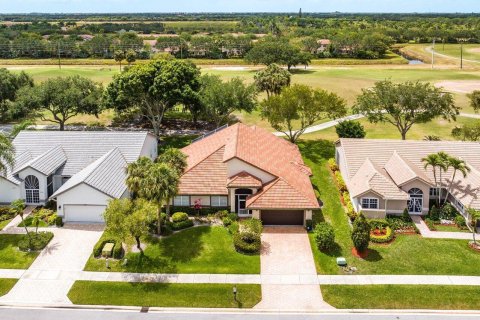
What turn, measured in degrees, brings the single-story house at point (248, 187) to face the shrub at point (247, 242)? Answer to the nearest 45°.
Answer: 0° — it already faces it

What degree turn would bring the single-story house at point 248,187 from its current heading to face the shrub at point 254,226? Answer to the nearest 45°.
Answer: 0° — it already faces it

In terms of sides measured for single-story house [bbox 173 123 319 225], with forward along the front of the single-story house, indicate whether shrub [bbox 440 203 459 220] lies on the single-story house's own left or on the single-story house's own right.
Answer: on the single-story house's own left

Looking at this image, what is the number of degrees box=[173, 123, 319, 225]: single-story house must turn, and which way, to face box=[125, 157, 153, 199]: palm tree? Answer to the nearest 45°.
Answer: approximately 45° to its right

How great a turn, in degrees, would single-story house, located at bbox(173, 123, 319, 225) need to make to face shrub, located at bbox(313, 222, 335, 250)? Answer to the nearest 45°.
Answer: approximately 45° to its left

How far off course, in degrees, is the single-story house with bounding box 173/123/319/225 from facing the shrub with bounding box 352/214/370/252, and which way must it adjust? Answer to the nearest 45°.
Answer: approximately 45° to its left

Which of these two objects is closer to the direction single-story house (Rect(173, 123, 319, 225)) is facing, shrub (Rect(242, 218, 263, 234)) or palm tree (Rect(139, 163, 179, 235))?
the shrub

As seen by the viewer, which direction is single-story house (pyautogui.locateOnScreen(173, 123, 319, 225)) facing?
toward the camera

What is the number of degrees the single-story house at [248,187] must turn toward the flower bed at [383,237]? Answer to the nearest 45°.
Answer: approximately 45° to its left

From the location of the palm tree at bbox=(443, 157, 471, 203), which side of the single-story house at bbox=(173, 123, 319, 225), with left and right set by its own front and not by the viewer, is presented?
left

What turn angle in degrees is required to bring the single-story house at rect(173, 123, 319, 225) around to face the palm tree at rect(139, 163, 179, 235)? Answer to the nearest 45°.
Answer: approximately 45° to its right

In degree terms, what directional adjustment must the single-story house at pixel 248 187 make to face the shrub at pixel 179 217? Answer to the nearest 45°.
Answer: approximately 45° to its right

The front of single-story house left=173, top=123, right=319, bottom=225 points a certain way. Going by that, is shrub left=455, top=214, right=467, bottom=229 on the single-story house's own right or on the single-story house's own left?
on the single-story house's own left

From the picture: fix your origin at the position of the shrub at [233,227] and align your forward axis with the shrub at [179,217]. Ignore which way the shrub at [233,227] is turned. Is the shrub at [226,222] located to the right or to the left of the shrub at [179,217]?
right
